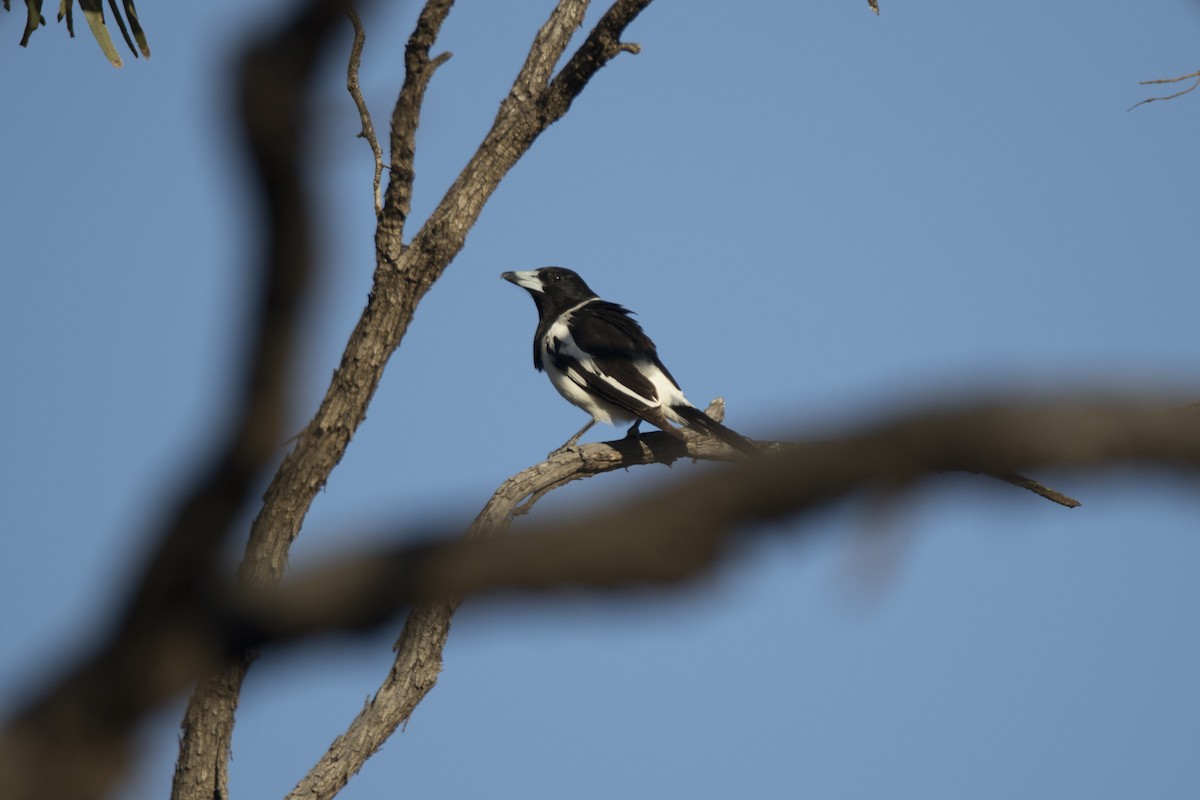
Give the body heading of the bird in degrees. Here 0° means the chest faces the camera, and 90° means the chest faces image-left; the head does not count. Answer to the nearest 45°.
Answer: approximately 90°

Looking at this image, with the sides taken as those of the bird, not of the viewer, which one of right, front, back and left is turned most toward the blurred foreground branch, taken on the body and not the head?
left
